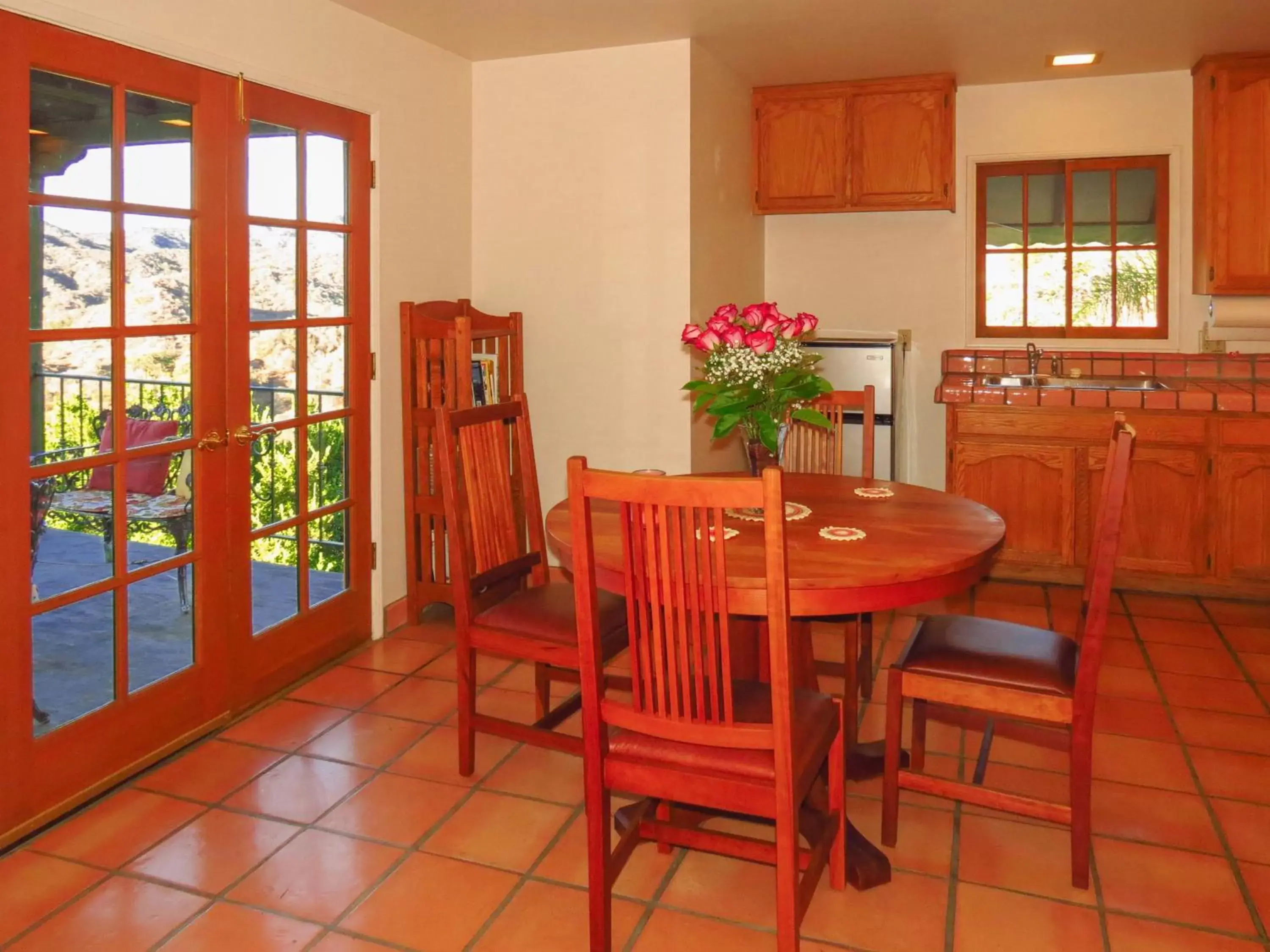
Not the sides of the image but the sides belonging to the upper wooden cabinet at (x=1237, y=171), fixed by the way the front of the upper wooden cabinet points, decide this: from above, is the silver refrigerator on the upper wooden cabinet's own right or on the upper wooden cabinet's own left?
on the upper wooden cabinet's own right

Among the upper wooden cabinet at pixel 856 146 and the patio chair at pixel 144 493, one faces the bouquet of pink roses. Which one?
the upper wooden cabinet

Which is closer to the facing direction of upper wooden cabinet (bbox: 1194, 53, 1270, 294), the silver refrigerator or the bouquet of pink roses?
the bouquet of pink roses

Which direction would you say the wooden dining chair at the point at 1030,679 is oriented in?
to the viewer's left

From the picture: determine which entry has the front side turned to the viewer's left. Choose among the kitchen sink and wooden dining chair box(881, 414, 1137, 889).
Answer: the wooden dining chair

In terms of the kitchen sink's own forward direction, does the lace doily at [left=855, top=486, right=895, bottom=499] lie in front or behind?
in front

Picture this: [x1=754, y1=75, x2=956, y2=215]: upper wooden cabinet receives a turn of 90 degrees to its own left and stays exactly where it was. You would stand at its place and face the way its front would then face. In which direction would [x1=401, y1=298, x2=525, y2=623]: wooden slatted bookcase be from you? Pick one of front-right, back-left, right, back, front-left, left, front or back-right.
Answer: back-right

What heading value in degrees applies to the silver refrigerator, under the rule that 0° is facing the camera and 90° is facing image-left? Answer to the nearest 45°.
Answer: approximately 0°

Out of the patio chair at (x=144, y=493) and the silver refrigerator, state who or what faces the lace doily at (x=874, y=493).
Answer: the silver refrigerator

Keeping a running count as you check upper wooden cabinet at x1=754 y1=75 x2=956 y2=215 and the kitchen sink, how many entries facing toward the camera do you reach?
2

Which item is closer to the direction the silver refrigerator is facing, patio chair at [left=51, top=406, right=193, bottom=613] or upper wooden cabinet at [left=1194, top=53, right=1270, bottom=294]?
the patio chair

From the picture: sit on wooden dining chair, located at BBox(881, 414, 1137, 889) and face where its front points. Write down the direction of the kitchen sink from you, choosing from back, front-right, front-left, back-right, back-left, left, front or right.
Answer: right
